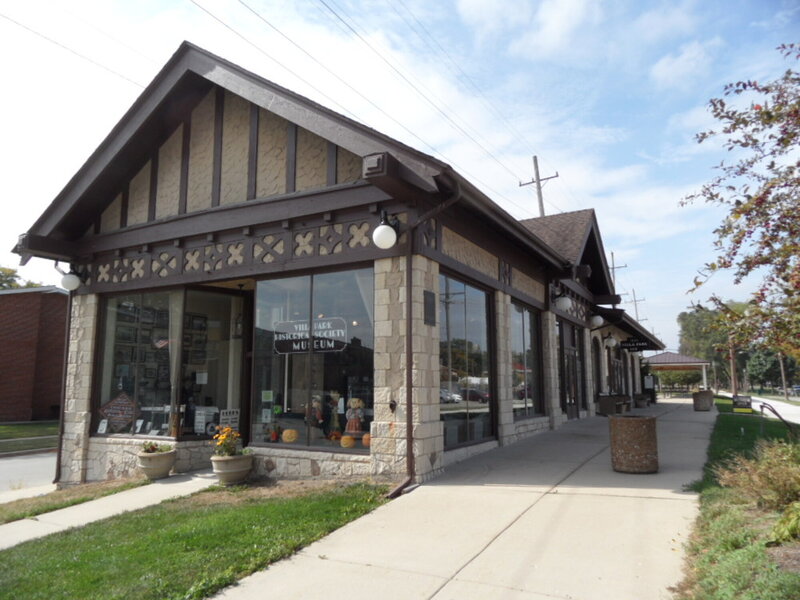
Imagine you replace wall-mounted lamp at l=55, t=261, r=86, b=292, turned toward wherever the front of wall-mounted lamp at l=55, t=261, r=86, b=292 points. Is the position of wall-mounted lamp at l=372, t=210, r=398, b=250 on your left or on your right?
on your left

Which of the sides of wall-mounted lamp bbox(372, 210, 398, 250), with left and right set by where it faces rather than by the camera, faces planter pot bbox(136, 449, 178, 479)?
right

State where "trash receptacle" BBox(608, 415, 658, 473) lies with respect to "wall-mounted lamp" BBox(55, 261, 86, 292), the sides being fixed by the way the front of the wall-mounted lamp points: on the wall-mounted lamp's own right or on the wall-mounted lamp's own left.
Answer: on the wall-mounted lamp's own left

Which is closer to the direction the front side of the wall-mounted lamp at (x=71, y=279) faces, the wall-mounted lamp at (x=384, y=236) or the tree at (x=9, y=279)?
the wall-mounted lamp

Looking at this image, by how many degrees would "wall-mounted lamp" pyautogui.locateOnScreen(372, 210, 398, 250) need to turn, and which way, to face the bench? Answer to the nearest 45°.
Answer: approximately 180°

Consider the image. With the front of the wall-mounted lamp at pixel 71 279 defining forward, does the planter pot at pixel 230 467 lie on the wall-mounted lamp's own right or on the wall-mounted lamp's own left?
on the wall-mounted lamp's own left

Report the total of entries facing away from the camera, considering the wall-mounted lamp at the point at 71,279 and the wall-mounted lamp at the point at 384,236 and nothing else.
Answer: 0

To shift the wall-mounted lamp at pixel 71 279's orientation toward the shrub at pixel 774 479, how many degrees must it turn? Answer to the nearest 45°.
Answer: approximately 90° to its left

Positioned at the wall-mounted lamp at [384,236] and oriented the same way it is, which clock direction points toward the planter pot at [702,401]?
The planter pot is roughly at 6 o'clock from the wall-mounted lamp.

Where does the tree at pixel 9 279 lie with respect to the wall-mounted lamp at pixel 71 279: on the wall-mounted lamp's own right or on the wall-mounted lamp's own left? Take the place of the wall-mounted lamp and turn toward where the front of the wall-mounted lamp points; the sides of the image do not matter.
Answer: on the wall-mounted lamp's own right

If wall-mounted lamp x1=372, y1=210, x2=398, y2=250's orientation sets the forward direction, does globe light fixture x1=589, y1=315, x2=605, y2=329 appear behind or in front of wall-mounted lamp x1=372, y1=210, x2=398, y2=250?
behind

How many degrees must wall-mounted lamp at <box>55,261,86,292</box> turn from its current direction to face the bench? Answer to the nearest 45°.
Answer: approximately 135° to its left
